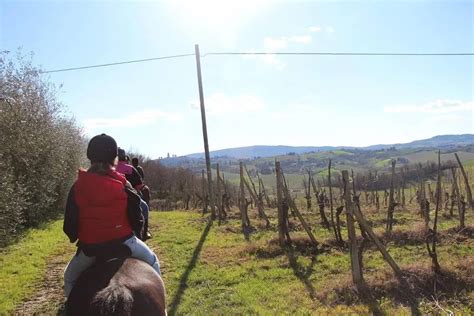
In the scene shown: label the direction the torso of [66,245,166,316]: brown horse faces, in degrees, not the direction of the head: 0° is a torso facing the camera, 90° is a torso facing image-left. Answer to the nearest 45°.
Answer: approximately 180°

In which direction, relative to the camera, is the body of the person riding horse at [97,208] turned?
away from the camera

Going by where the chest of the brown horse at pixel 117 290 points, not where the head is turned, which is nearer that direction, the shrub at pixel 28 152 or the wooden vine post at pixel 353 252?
the shrub

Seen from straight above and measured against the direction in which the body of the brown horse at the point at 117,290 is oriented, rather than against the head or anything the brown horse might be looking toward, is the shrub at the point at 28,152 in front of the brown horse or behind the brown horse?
in front

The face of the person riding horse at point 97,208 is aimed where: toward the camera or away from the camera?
away from the camera

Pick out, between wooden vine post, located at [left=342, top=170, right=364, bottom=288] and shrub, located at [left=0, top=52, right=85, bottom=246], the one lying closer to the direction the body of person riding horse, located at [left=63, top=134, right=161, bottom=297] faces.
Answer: the shrub

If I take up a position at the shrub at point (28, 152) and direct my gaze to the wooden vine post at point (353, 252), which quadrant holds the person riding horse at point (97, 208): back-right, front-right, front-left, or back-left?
front-right

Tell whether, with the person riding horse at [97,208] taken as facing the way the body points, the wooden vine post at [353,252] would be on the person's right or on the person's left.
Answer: on the person's right

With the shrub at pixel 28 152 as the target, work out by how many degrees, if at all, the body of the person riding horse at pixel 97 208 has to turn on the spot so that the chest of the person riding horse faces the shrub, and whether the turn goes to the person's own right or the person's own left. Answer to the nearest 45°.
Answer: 0° — they already face it
